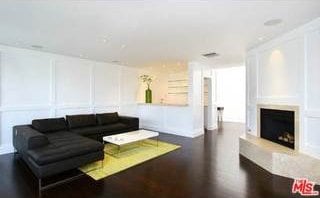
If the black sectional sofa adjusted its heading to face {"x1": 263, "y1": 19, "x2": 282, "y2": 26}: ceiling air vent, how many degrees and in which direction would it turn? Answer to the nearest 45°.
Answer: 0° — it already faces it

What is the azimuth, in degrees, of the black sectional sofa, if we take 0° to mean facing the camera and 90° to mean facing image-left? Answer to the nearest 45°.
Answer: approximately 315°
